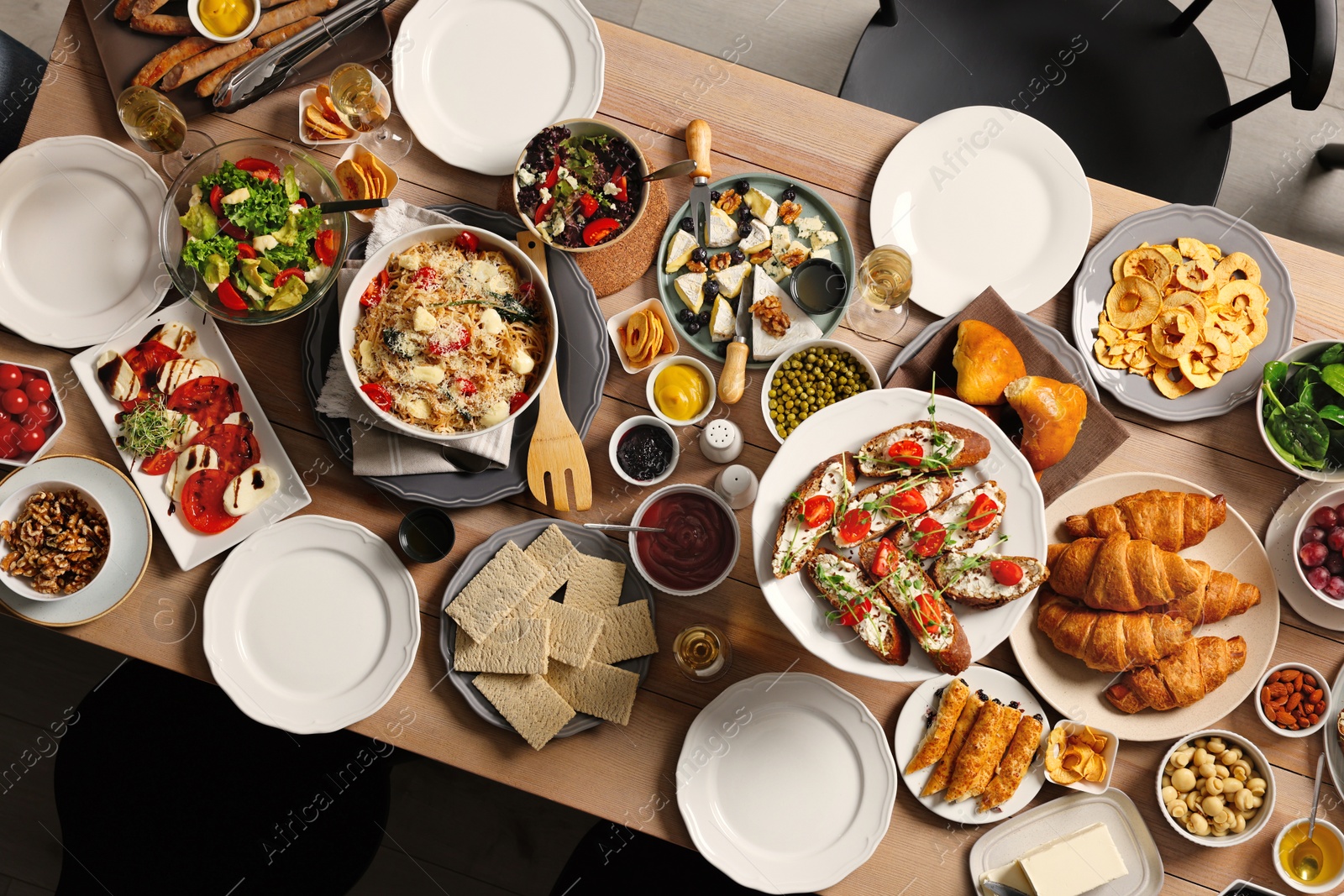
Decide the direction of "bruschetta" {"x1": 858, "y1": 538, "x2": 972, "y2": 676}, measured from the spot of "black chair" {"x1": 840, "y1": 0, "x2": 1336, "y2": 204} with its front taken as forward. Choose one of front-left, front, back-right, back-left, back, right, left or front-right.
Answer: front-left

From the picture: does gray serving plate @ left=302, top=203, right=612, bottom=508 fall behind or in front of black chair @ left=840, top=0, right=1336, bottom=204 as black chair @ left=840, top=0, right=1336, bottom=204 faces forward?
in front

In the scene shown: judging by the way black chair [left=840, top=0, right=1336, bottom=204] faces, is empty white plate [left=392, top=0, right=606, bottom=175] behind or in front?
in front

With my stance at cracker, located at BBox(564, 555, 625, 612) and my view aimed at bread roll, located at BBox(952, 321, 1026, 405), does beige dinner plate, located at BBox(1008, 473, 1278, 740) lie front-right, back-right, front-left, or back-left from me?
front-right
